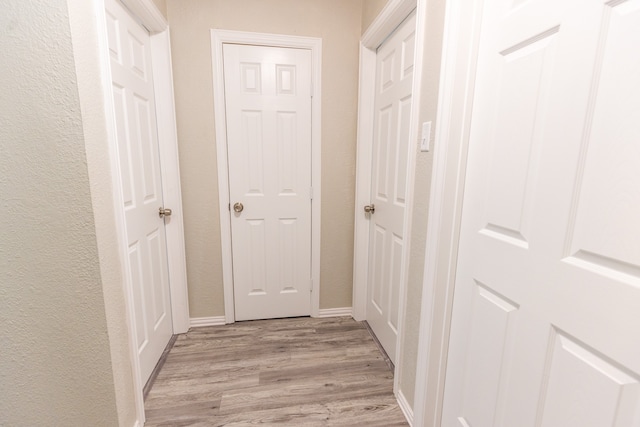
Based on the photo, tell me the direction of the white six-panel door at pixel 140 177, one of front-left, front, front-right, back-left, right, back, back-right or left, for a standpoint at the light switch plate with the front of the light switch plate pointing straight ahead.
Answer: front-right

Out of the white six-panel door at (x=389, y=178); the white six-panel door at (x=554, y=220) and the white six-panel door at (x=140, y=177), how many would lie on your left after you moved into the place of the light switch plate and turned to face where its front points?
1

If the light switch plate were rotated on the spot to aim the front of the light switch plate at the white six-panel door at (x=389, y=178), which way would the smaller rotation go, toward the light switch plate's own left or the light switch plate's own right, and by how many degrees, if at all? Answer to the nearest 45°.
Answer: approximately 135° to the light switch plate's own right

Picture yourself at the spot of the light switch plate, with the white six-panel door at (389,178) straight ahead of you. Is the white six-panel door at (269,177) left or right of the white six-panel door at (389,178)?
left

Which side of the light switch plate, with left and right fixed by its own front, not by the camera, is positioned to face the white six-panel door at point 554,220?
left

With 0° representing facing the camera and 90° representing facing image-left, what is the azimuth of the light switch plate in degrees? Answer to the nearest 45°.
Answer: approximately 45°

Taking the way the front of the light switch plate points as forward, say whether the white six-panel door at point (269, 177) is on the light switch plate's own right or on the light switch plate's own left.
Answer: on the light switch plate's own right
